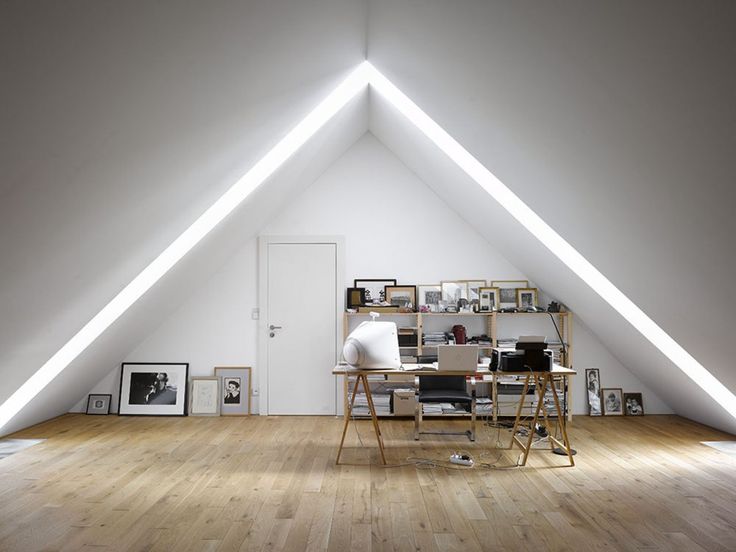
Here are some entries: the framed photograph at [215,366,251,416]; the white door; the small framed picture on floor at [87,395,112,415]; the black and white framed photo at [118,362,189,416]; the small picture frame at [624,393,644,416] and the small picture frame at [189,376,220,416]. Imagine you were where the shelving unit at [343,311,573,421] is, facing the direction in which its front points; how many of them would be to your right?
5

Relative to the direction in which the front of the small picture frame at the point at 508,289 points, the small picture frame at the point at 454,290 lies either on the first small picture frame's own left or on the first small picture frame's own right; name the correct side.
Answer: on the first small picture frame's own right

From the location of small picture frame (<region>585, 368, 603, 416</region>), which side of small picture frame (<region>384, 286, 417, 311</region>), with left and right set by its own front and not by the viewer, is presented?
left

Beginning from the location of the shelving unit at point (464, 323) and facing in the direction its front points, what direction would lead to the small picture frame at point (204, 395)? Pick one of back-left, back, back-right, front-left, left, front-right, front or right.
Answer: right

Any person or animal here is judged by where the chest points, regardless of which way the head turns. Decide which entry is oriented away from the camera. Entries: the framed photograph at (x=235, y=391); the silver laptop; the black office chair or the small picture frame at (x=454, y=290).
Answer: the silver laptop

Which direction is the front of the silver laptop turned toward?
away from the camera

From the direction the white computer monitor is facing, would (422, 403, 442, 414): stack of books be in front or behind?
in front

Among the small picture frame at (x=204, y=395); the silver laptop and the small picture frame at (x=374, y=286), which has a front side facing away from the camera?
the silver laptop

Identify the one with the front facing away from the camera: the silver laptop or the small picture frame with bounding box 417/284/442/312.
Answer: the silver laptop

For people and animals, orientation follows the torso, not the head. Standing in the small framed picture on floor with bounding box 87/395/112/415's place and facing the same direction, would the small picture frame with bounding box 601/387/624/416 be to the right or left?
on its left

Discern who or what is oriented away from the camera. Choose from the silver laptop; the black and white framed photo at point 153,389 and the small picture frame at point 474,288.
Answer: the silver laptop

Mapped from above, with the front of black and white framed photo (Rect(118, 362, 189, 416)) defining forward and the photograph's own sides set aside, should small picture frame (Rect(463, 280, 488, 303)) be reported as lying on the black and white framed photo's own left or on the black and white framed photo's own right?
on the black and white framed photo's own left

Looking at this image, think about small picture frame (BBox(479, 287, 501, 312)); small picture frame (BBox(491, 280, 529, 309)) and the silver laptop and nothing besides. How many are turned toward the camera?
2
